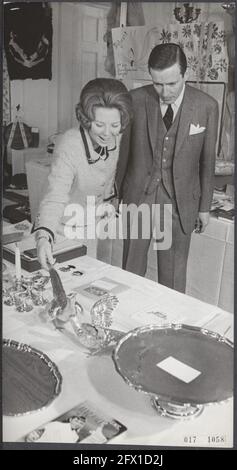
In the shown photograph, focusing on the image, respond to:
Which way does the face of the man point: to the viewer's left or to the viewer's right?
to the viewer's left

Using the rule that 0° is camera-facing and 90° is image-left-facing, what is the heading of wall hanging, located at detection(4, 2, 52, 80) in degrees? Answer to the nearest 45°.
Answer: approximately 0°
